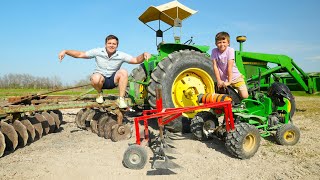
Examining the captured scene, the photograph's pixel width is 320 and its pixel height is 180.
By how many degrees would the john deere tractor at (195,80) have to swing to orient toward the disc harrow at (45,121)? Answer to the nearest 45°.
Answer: approximately 180°

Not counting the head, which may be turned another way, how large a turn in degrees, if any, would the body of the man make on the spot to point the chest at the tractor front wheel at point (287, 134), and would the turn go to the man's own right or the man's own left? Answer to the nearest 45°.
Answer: approximately 45° to the man's own left

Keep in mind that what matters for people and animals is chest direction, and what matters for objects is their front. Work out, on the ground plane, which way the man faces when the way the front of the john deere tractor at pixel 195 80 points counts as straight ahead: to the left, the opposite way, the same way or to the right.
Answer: to the right

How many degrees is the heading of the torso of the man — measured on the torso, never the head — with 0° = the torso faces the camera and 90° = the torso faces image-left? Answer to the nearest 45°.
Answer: approximately 0°

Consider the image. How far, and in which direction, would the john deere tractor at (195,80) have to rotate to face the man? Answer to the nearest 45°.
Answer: approximately 180°

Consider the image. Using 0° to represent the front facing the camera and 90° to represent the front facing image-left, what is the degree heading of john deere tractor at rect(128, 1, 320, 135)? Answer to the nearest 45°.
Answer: approximately 225°

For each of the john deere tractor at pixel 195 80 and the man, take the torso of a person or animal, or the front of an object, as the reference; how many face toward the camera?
1

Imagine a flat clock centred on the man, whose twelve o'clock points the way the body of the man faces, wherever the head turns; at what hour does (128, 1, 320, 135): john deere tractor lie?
The john deere tractor is roughly at 9 o'clock from the man.
